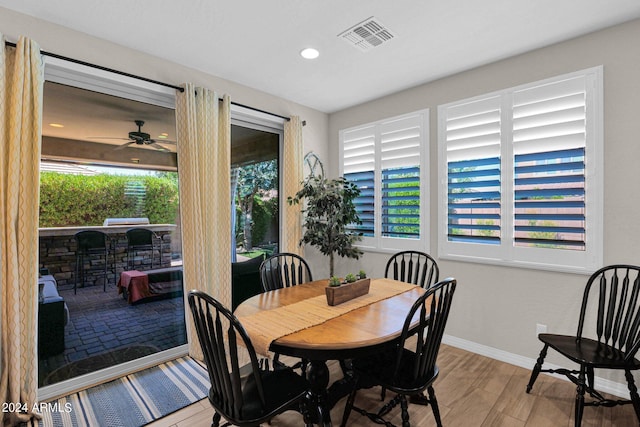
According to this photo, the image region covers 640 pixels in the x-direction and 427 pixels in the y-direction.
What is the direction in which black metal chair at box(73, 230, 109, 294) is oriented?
away from the camera

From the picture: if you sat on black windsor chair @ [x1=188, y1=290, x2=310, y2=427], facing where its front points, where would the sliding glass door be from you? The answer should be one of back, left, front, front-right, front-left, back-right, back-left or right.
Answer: left

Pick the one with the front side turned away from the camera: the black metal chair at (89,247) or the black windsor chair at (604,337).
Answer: the black metal chair

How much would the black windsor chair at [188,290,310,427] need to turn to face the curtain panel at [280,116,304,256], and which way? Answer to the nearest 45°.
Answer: approximately 45° to its left

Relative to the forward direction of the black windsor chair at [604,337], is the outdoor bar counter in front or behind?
in front

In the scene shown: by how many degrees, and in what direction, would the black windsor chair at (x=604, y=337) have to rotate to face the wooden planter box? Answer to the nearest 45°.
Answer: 0° — it already faces it

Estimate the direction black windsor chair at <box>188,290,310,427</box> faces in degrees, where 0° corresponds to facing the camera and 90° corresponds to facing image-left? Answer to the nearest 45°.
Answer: approximately 225°

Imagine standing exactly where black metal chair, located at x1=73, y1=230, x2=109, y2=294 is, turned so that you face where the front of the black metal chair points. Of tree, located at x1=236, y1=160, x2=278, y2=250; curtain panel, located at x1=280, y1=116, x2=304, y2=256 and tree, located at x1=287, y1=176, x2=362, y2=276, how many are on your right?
3

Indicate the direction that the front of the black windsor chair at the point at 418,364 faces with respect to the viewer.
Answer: facing away from the viewer and to the left of the viewer

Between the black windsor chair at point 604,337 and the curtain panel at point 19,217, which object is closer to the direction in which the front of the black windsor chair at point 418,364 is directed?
the curtain panel

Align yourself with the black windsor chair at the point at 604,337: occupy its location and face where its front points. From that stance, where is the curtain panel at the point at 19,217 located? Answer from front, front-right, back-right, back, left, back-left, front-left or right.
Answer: front

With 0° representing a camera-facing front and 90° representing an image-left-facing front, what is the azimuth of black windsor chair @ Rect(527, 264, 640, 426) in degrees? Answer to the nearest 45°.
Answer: approximately 45°

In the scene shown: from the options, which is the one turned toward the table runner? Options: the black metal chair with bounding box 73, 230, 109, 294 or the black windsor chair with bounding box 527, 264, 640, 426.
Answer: the black windsor chair

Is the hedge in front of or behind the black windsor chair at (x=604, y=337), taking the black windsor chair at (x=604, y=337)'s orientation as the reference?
in front

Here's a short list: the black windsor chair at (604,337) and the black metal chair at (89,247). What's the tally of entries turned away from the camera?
1
